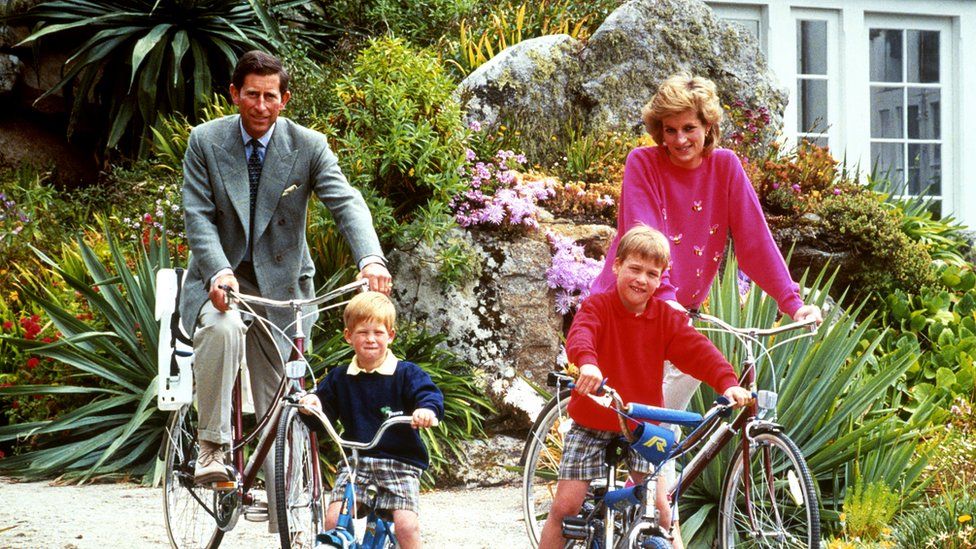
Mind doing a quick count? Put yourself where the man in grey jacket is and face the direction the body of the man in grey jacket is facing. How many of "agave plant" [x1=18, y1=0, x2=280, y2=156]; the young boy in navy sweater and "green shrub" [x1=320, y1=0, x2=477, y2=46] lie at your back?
2

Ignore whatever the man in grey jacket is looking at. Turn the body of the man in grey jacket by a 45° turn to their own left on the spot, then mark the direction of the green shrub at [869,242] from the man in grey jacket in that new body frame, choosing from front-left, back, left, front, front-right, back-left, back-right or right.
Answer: left

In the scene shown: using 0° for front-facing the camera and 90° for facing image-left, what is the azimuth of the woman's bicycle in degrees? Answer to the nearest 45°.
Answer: approximately 315°

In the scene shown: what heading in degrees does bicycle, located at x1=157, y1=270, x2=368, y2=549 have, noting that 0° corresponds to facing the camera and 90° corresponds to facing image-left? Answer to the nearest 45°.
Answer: approximately 315°

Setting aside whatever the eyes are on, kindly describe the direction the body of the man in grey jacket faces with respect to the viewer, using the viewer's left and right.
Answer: facing the viewer

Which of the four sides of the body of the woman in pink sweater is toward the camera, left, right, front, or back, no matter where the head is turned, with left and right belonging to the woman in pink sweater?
front

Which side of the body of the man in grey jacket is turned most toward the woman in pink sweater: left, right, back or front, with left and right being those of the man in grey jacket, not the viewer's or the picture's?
left

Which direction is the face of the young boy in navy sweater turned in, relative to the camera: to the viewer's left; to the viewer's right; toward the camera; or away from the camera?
toward the camera

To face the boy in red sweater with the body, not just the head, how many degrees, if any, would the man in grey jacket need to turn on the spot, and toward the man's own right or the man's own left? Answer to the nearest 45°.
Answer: approximately 45° to the man's own left

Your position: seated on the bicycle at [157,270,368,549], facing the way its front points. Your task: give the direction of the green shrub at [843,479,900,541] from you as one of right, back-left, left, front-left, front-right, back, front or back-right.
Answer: front-left

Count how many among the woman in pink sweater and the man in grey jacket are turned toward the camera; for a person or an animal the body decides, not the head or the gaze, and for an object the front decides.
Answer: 2

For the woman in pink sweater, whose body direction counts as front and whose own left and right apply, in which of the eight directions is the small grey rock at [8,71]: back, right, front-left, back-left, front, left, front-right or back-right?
back-right

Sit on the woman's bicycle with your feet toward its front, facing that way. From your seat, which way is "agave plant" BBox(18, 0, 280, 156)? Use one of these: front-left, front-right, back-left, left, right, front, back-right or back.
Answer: back

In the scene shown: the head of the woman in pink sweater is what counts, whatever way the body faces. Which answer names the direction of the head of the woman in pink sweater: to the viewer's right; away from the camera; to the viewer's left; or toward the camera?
toward the camera

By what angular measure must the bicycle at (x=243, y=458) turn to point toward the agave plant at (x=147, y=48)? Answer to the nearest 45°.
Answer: approximately 135° to its left

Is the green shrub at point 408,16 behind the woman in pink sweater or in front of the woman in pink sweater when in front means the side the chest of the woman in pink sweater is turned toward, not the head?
behind

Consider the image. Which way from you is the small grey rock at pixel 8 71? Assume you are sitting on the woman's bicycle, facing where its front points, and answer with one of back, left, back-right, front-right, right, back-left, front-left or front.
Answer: back
